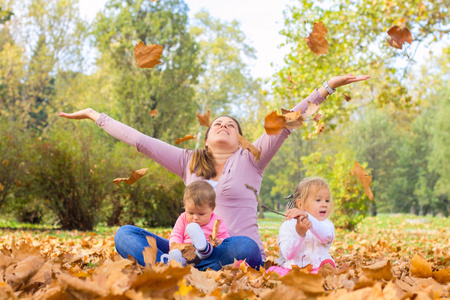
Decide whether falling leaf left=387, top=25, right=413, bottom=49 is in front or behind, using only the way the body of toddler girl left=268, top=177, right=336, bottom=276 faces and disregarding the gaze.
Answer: behind

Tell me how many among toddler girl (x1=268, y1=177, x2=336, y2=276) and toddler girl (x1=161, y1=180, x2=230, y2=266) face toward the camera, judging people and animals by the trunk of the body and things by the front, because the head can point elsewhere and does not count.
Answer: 2

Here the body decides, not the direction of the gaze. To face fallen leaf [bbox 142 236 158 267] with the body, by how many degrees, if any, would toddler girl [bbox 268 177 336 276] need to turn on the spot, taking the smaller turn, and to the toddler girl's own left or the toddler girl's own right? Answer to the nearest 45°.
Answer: approximately 45° to the toddler girl's own right

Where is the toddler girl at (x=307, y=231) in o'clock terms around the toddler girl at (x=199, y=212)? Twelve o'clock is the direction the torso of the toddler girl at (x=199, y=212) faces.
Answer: the toddler girl at (x=307, y=231) is roughly at 9 o'clock from the toddler girl at (x=199, y=212).

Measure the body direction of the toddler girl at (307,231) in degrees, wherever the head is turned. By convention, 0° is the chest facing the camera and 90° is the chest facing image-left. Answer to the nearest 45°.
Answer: approximately 0°

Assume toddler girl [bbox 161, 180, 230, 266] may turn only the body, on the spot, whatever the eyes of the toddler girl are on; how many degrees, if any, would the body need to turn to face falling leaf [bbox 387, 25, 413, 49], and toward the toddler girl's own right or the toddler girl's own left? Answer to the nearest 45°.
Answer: approximately 135° to the toddler girl's own left

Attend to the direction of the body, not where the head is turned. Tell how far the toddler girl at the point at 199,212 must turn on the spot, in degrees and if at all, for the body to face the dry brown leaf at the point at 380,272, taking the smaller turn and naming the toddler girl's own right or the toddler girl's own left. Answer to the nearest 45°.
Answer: approximately 45° to the toddler girl's own left
